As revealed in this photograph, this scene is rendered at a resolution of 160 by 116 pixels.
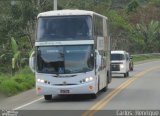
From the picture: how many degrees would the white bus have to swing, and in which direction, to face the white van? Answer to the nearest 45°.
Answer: approximately 180°

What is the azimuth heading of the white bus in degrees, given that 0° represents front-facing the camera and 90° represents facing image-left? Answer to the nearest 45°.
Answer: approximately 0°
